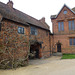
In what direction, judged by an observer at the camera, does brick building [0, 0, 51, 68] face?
facing the viewer and to the right of the viewer

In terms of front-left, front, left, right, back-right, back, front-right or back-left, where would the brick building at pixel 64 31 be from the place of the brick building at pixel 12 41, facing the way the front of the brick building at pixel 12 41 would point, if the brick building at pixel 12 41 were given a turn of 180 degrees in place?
right

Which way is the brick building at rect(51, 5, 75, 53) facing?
toward the camera
